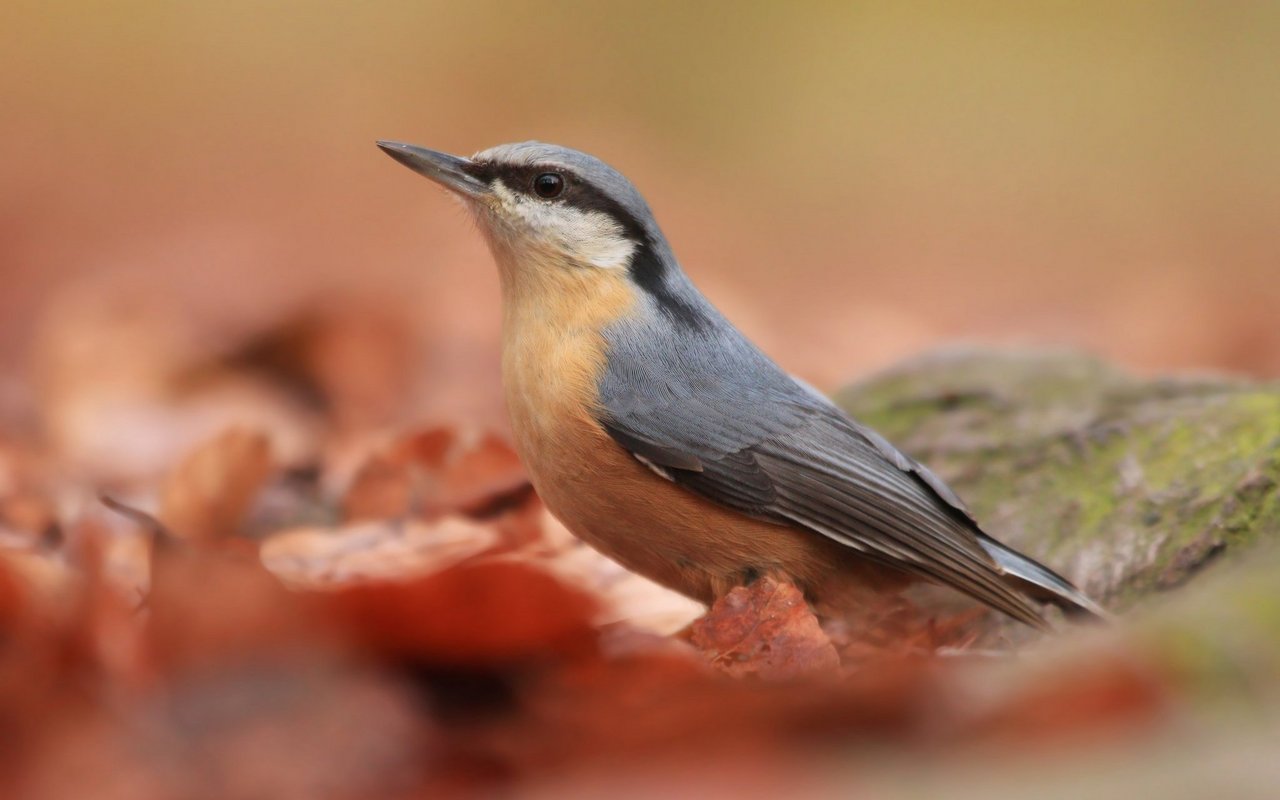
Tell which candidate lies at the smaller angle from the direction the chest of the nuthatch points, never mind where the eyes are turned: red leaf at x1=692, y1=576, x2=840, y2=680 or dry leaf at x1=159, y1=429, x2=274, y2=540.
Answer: the dry leaf

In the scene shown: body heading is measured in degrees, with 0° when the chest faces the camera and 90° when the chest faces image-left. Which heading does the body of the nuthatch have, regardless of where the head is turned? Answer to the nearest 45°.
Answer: approximately 90°

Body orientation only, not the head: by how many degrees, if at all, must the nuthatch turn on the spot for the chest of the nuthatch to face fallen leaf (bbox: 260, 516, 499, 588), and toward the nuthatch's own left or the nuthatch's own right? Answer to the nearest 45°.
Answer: approximately 45° to the nuthatch's own right

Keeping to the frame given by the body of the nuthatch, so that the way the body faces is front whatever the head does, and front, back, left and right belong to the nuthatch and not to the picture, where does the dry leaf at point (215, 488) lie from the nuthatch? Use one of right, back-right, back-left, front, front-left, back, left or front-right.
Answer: front-right
